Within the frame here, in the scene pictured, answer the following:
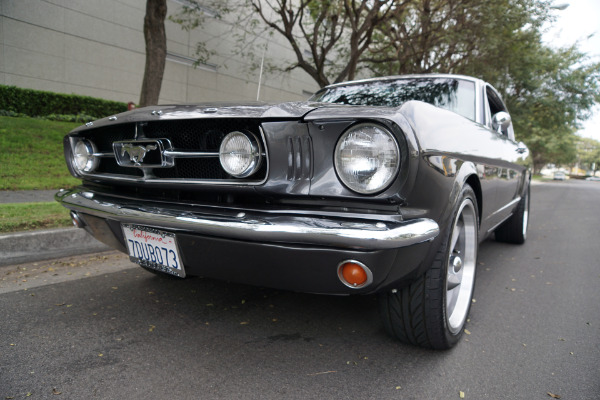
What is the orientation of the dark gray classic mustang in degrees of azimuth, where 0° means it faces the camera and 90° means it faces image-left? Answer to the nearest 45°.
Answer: approximately 45°

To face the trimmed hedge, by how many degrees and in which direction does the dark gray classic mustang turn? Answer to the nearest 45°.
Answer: approximately 90° to its right
